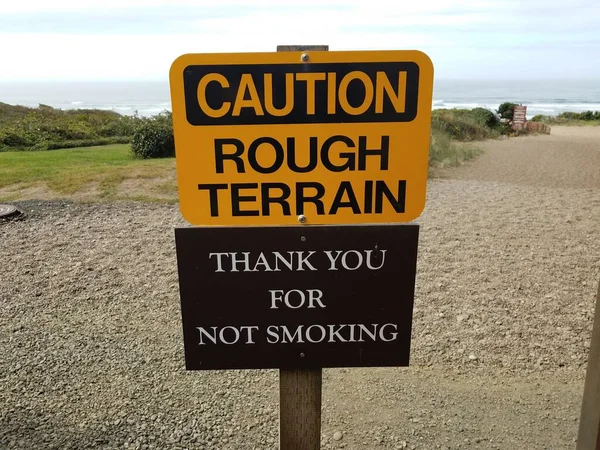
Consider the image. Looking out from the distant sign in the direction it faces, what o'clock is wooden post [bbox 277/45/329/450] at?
The wooden post is roughly at 12 o'clock from the distant sign.

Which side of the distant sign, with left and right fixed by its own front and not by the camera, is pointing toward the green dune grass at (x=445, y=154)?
front

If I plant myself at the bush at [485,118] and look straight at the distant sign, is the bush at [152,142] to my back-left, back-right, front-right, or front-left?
back-right

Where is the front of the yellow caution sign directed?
toward the camera

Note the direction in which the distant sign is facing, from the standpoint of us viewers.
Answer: facing the viewer

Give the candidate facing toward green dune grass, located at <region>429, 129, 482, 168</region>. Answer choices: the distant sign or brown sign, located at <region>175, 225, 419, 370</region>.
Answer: the distant sign

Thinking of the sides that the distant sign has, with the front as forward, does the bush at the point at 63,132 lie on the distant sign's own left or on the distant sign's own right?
on the distant sign's own right

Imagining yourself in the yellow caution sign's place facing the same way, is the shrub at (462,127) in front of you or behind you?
behind

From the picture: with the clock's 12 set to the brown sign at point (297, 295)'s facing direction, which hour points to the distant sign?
The distant sign is roughly at 7 o'clock from the brown sign.

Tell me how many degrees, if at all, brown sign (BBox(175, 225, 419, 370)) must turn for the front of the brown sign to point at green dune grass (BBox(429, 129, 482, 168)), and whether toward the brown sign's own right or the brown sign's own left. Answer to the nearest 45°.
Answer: approximately 180°

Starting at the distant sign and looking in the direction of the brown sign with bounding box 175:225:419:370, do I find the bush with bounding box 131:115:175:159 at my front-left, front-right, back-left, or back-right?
front-right

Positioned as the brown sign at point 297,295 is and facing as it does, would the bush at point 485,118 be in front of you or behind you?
behind

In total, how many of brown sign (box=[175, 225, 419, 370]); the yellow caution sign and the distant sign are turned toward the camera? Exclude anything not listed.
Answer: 3
